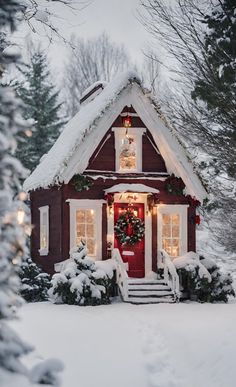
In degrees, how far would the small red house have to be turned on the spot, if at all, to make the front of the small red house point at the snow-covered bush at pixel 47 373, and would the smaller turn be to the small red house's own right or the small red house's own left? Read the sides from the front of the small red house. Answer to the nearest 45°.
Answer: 0° — it already faces it

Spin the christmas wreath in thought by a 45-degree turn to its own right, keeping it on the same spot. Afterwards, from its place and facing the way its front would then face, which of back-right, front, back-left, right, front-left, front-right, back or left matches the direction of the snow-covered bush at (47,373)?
front-left

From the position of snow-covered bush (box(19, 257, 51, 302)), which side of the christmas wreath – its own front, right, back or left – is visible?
right

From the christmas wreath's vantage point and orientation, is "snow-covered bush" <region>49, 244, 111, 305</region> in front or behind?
in front

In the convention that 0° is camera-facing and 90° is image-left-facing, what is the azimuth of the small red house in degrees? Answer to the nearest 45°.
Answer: approximately 0°

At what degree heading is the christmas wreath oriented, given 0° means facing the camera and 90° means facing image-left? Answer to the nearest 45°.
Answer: approximately 0°
